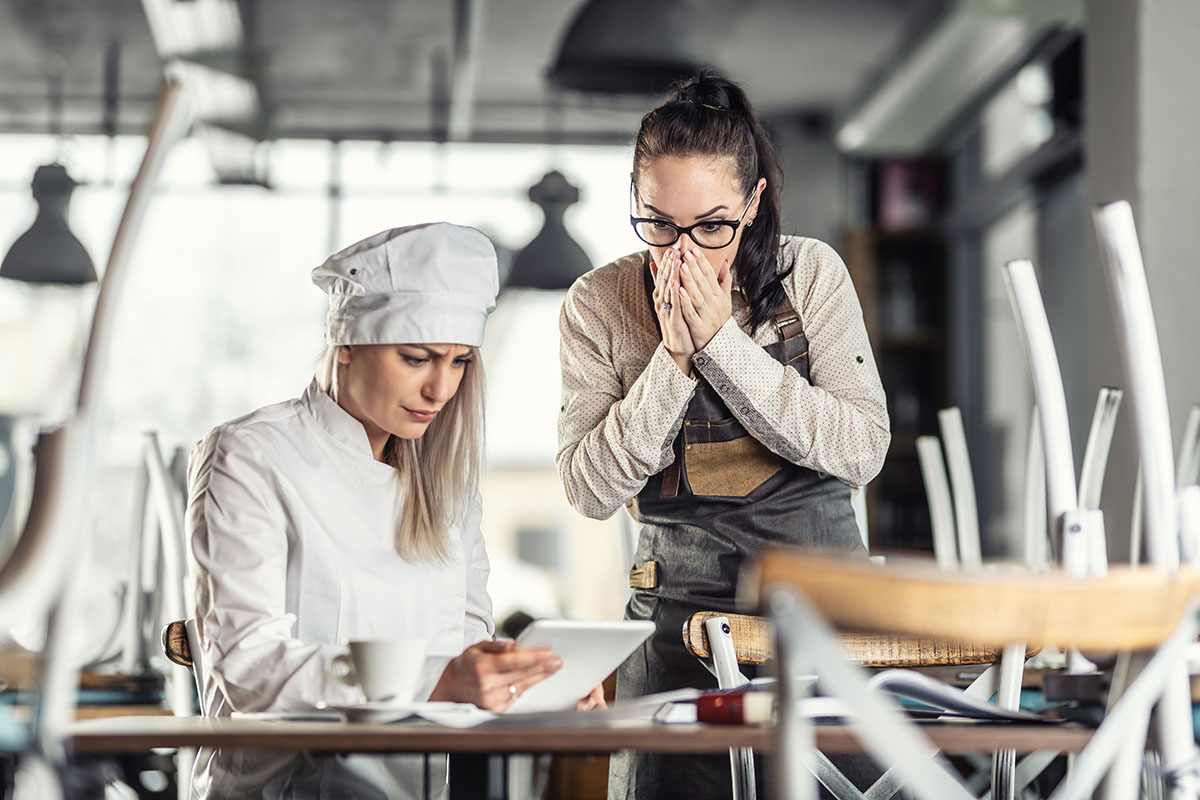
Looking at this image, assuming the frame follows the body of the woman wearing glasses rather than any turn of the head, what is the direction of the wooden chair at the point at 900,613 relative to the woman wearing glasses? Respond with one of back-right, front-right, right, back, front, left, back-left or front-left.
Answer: front

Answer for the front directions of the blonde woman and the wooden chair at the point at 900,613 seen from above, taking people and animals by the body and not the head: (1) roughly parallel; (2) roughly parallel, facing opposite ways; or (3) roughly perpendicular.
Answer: roughly perpendicular

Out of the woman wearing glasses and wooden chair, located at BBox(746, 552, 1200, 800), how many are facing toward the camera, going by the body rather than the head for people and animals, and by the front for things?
1

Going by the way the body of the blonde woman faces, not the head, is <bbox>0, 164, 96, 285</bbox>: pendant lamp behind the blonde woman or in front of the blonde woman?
behind

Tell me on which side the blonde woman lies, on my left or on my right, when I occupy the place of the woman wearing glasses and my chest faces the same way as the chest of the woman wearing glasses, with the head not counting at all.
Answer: on my right

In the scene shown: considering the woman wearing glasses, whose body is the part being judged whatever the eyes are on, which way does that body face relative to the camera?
toward the camera

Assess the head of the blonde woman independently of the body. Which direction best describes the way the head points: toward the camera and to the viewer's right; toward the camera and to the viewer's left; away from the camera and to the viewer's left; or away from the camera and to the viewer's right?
toward the camera and to the viewer's right

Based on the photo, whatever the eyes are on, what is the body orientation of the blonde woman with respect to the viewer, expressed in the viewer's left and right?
facing the viewer and to the right of the viewer
